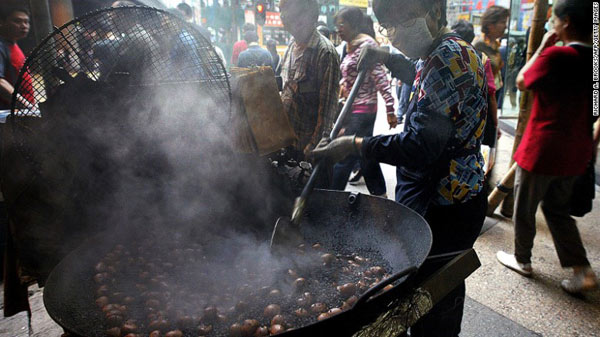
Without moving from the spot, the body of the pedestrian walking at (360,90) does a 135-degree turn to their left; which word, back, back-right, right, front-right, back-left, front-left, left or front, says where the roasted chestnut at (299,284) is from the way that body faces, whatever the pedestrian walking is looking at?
right

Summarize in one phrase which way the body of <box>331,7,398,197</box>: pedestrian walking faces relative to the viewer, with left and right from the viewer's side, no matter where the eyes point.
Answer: facing the viewer and to the left of the viewer

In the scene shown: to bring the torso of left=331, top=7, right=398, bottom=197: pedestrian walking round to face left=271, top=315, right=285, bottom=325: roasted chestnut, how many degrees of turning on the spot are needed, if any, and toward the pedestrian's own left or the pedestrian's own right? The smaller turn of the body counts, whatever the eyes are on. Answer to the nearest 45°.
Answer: approximately 45° to the pedestrian's own left

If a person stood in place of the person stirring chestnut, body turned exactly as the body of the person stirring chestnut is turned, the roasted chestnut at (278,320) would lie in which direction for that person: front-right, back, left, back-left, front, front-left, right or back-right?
front-left

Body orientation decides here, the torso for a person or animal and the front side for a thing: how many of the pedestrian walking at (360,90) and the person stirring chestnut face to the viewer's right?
0

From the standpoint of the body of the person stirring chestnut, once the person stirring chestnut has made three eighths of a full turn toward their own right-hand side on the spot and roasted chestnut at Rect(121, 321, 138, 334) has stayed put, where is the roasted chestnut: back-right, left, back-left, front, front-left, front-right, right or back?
back

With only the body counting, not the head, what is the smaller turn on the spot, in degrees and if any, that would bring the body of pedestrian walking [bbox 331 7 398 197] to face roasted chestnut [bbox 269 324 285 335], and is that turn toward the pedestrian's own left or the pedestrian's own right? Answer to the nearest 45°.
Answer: approximately 45° to the pedestrian's own left

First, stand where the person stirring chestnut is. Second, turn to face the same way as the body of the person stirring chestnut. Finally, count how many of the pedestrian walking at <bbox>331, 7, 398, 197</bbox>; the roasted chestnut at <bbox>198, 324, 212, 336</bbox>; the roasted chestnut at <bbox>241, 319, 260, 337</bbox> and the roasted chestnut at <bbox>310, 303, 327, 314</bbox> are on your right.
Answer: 1

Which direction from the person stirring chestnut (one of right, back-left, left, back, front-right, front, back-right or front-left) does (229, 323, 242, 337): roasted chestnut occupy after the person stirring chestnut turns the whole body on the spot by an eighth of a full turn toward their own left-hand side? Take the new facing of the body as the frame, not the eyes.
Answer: front

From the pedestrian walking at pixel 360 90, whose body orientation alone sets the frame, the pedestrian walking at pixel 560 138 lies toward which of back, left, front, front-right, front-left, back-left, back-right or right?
left

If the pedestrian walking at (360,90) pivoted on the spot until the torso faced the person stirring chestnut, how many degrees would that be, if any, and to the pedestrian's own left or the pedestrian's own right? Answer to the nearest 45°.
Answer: approximately 45° to the pedestrian's own left

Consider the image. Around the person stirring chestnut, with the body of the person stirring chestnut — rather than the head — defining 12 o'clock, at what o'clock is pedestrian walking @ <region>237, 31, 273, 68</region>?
The pedestrian walking is roughly at 2 o'clock from the person stirring chestnut.

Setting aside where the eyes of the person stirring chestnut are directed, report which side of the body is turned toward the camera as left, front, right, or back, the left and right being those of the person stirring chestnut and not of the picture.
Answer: left

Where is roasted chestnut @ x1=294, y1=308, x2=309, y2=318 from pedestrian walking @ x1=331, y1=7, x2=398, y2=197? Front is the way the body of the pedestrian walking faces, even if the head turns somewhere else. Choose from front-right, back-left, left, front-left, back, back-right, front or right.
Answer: front-left
